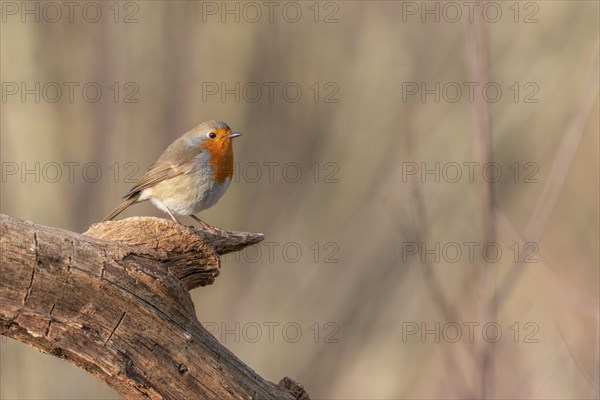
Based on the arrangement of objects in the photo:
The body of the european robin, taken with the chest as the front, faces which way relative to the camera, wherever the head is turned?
to the viewer's right
